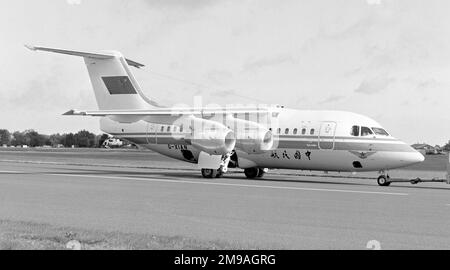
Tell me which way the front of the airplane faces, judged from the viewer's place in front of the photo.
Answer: facing the viewer and to the right of the viewer
